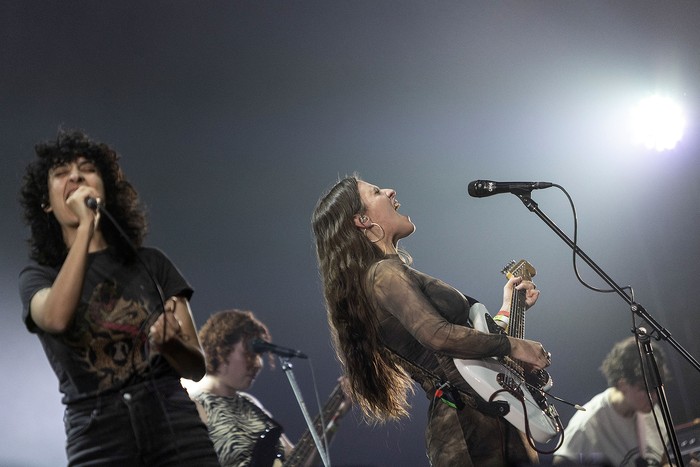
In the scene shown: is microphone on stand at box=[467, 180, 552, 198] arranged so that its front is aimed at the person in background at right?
no

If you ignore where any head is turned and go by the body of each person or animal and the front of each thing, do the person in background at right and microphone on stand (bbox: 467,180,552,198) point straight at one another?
no

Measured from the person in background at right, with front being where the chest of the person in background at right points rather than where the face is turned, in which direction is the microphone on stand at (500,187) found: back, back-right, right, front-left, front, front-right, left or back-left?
front-right

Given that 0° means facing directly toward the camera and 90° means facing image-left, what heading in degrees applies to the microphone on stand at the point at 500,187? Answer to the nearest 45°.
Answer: approximately 90°
